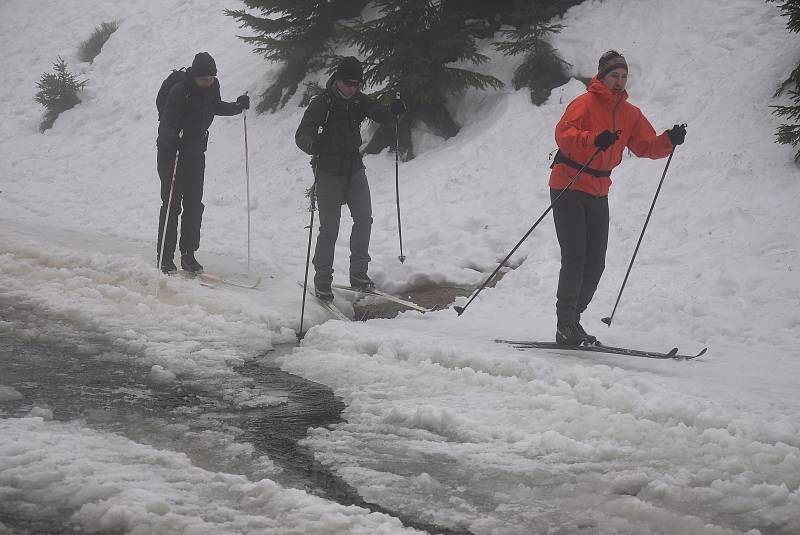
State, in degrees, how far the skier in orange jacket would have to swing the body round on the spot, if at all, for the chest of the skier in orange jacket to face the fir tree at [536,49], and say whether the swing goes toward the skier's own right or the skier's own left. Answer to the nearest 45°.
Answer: approximately 135° to the skier's own left

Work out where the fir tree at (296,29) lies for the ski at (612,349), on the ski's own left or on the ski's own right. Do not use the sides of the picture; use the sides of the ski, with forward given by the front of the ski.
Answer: on the ski's own left

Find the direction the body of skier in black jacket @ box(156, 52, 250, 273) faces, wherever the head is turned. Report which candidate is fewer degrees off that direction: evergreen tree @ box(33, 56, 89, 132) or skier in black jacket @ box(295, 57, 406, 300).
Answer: the skier in black jacket

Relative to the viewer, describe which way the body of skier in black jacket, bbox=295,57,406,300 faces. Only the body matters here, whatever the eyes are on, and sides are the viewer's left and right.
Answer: facing the viewer and to the right of the viewer

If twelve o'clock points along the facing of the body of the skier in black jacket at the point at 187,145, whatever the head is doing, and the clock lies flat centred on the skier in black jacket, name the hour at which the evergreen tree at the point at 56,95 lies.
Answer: The evergreen tree is roughly at 7 o'clock from the skier in black jacket.

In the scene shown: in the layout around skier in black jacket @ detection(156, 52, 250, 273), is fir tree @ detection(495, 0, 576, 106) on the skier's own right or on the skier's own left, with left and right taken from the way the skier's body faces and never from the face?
on the skier's own left

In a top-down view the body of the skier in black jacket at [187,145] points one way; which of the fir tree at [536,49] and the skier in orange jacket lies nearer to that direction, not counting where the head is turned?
the skier in orange jacket

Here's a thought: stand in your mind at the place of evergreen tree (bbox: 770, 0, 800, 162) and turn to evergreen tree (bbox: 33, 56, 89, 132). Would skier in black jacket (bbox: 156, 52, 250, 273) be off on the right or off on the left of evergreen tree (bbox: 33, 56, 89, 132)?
left

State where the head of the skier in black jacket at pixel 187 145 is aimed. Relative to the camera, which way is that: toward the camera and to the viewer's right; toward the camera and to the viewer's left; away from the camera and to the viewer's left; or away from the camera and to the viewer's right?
toward the camera and to the viewer's right

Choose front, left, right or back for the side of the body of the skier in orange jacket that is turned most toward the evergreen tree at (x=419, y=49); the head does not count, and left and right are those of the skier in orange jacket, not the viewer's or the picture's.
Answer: back

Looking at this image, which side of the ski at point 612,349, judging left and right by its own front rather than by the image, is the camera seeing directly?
right

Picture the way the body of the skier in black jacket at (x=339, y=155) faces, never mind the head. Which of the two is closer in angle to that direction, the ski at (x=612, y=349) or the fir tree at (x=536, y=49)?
the ski

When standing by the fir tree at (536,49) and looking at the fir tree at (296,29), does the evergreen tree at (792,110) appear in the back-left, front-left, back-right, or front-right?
back-left
